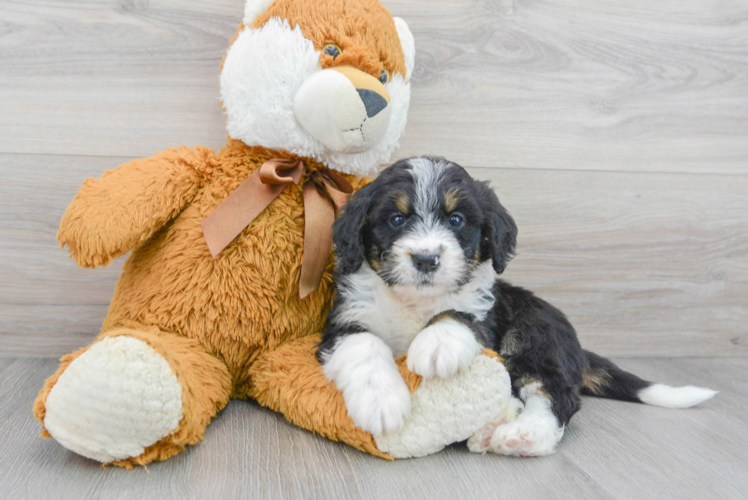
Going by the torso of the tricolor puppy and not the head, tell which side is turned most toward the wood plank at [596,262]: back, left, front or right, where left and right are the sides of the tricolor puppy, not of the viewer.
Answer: back

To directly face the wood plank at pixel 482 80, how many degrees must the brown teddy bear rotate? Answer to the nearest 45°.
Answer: approximately 90° to its left

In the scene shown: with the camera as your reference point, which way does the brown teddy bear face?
facing the viewer and to the right of the viewer

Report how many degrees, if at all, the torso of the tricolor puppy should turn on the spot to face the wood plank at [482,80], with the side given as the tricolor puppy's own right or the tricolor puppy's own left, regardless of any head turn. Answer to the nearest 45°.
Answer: approximately 135° to the tricolor puppy's own right
